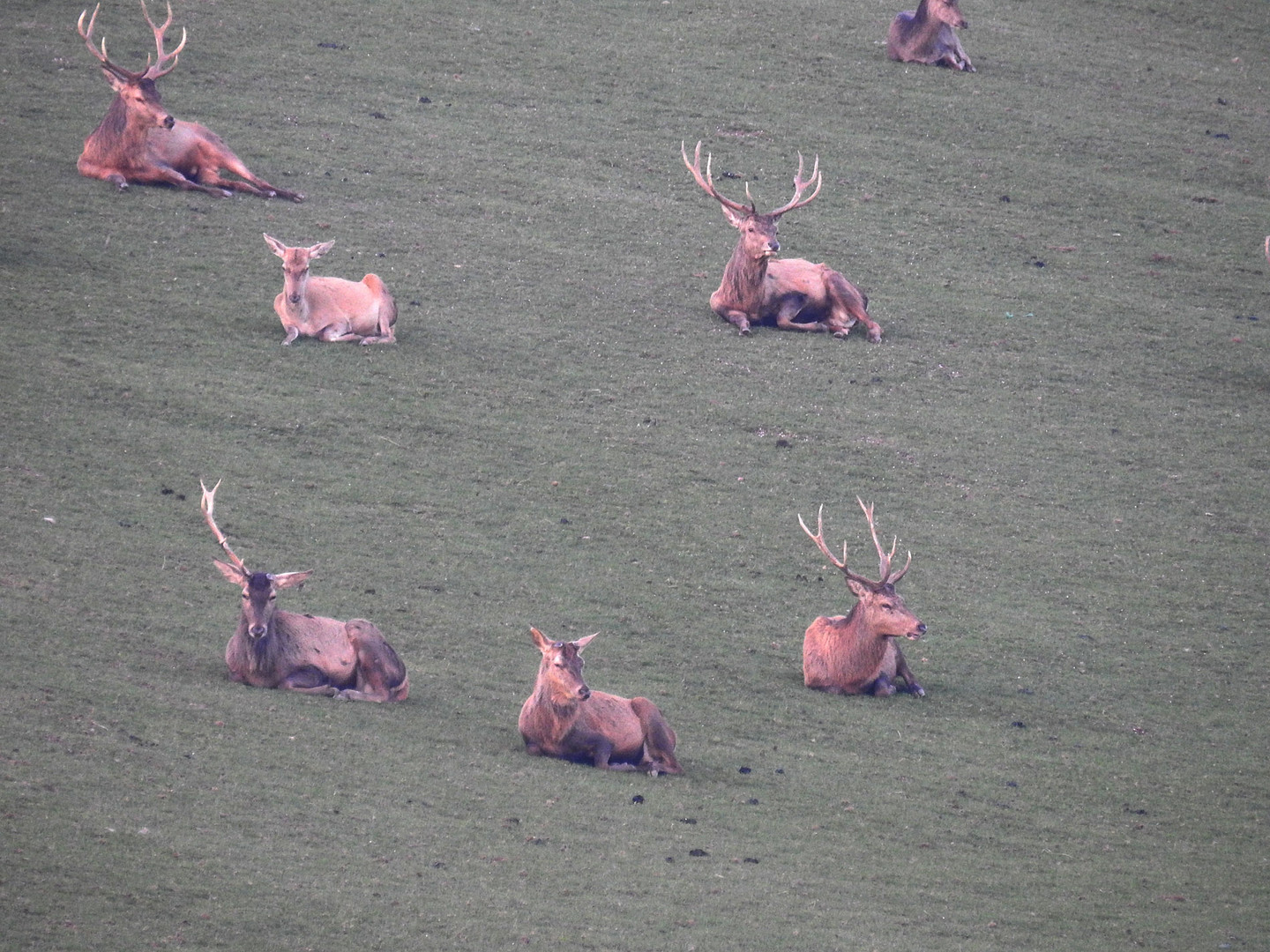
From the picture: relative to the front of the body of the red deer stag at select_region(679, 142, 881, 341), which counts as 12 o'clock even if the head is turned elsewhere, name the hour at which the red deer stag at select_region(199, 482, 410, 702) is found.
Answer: the red deer stag at select_region(199, 482, 410, 702) is roughly at 11 o'clock from the red deer stag at select_region(679, 142, 881, 341).

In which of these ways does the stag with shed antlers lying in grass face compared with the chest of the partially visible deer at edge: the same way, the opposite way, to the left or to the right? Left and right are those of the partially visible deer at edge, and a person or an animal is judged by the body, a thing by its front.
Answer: to the right

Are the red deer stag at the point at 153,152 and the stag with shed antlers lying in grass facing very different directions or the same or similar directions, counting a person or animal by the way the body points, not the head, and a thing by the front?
same or similar directions

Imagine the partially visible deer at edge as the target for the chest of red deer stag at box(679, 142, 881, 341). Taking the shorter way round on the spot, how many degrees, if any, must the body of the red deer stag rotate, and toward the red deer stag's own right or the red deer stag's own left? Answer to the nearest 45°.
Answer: approximately 135° to the red deer stag's own right

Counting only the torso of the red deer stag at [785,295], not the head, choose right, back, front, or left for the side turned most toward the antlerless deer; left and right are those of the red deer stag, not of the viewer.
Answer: front

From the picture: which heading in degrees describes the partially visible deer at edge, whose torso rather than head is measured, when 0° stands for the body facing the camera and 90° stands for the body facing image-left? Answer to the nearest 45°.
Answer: approximately 315°

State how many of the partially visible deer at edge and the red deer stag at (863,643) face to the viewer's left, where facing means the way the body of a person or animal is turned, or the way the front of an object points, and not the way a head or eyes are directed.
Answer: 0

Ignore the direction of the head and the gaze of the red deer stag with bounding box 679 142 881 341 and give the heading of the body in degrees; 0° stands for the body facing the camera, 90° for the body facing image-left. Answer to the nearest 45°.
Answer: approximately 45°

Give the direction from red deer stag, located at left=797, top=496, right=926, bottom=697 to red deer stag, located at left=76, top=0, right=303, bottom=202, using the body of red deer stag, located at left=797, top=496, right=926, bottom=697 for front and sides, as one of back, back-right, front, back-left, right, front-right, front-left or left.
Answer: back

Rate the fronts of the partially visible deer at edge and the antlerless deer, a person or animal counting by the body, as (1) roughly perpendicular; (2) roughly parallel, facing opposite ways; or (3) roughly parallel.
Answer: roughly perpendicular

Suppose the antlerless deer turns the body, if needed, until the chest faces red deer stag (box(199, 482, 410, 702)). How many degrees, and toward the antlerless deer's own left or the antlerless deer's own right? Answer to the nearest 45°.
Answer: approximately 45° to the antlerless deer's own left

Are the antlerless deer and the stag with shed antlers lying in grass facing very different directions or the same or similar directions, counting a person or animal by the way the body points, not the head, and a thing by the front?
same or similar directions

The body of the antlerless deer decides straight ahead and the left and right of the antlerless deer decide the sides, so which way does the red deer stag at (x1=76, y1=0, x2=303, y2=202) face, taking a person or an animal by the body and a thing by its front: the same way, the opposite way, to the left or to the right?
the same way

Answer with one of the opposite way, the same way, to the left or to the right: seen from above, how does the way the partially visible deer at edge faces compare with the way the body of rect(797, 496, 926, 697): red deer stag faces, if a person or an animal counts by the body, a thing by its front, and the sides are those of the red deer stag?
the same way

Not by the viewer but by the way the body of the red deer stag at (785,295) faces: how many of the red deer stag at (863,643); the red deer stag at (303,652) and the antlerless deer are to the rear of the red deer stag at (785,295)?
0
